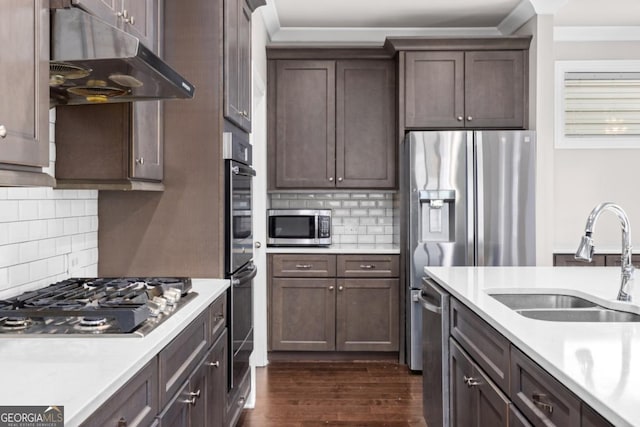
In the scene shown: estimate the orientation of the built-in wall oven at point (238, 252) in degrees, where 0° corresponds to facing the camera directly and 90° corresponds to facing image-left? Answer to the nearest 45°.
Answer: approximately 270°

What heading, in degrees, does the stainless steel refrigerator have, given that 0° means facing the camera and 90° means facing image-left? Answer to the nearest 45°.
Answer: approximately 0°

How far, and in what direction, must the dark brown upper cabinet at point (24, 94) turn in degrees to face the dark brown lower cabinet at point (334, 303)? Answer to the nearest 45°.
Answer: approximately 90° to its left

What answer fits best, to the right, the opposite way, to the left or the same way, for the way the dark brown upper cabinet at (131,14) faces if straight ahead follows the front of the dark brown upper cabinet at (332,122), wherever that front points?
to the left

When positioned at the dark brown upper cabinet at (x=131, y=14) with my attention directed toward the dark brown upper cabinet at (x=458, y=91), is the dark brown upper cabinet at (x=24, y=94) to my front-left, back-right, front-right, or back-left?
back-right

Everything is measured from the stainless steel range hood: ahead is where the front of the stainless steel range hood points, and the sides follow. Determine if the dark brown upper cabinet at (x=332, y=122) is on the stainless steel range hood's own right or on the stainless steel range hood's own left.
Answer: on the stainless steel range hood's own left
